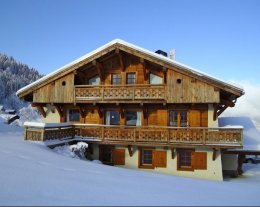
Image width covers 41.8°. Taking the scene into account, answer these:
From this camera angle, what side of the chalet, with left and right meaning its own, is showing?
front

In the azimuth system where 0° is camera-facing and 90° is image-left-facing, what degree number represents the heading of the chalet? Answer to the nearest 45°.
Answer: approximately 0°
